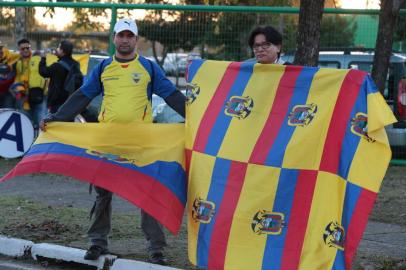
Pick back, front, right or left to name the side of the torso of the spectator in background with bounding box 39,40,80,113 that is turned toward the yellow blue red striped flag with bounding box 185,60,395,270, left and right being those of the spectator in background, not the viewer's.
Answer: left

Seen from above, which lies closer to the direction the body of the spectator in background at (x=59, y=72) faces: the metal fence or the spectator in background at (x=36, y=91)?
the spectator in background

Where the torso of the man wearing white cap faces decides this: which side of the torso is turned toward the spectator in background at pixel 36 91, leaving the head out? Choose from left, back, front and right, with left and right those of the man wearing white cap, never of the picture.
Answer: back

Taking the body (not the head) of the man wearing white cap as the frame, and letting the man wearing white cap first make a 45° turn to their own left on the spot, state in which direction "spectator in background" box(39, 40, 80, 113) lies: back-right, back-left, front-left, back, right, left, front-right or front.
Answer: back-left

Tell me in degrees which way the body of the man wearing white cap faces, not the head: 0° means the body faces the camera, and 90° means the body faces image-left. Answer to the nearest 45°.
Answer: approximately 0°

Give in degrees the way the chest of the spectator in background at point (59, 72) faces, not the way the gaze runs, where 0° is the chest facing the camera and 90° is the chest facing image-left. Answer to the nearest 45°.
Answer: approximately 90°

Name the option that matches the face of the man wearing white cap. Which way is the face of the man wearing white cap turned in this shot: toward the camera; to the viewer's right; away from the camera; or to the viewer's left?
toward the camera

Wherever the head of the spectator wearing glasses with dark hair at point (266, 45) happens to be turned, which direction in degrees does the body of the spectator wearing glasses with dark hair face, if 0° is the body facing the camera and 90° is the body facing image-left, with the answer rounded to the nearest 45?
approximately 45°

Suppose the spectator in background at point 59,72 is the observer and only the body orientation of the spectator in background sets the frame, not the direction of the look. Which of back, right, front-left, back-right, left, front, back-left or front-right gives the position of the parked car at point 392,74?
back
